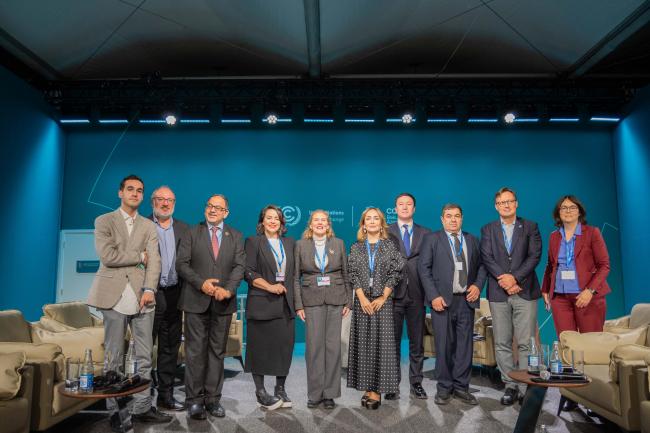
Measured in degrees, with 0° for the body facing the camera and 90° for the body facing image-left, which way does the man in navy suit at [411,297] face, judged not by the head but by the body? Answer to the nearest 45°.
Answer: approximately 0°

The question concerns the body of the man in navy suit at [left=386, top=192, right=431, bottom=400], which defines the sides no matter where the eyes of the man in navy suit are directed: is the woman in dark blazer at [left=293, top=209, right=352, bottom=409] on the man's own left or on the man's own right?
on the man's own right

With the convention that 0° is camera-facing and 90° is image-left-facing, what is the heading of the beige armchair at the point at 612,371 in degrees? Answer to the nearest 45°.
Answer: approximately 45°

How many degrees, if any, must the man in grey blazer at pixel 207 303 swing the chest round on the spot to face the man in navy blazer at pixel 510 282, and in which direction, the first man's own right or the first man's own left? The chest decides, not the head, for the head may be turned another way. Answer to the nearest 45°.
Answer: approximately 90° to the first man's own left

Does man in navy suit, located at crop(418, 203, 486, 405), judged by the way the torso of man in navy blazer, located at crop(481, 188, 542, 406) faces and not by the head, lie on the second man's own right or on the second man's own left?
on the second man's own right

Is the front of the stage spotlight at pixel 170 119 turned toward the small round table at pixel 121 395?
yes

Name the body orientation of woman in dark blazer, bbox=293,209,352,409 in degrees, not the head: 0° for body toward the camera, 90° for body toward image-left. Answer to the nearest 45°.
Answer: approximately 0°
